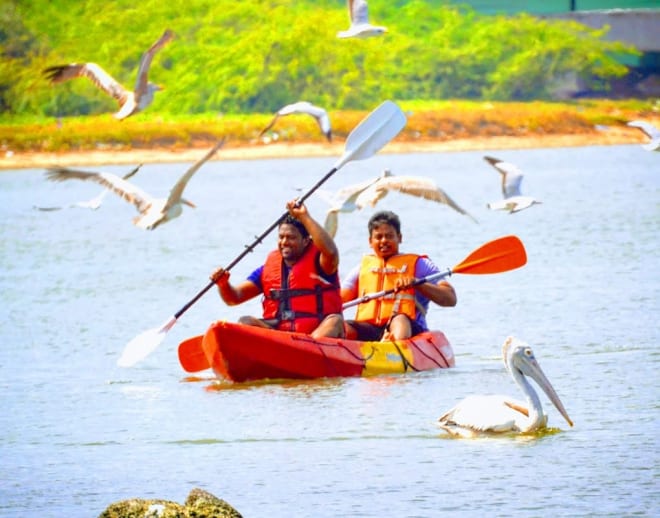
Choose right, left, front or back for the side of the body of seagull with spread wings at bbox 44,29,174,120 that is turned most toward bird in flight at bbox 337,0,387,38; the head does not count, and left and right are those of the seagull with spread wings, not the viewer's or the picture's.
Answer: front

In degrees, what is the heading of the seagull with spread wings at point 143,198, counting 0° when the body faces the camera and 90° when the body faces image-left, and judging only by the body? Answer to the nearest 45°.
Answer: approximately 225°

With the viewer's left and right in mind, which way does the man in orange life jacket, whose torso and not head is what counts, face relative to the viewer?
facing the viewer

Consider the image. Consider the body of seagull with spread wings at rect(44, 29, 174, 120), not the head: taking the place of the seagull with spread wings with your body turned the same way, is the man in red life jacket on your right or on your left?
on your right

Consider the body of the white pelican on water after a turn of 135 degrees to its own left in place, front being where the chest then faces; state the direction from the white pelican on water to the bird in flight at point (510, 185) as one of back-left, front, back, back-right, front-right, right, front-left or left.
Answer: front-right

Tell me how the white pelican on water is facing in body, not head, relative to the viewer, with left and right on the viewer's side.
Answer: facing to the right of the viewer
